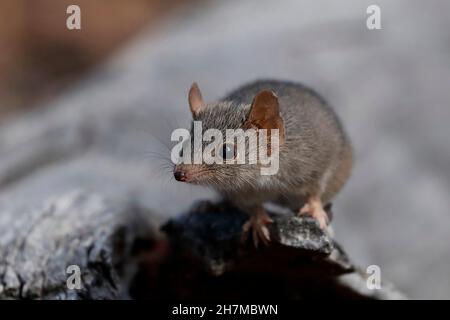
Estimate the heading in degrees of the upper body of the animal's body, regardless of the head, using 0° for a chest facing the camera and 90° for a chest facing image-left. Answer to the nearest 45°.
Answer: approximately 45°

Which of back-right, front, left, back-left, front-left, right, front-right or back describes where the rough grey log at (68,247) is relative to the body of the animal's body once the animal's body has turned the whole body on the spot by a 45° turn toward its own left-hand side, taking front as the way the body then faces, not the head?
right
